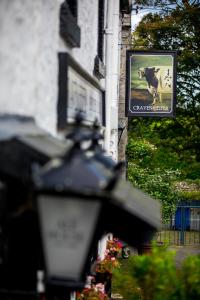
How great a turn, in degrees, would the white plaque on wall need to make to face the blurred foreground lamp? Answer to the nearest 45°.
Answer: approximately 90° to its right

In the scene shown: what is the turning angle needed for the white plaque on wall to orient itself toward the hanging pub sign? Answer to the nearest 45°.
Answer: approximately 90° to its left

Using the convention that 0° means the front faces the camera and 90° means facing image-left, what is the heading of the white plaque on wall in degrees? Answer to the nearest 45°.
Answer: approximately 270°

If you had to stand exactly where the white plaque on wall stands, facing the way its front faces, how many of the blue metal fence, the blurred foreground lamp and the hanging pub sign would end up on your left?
2

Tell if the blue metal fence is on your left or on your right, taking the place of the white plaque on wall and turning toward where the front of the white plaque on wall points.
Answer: on your left
